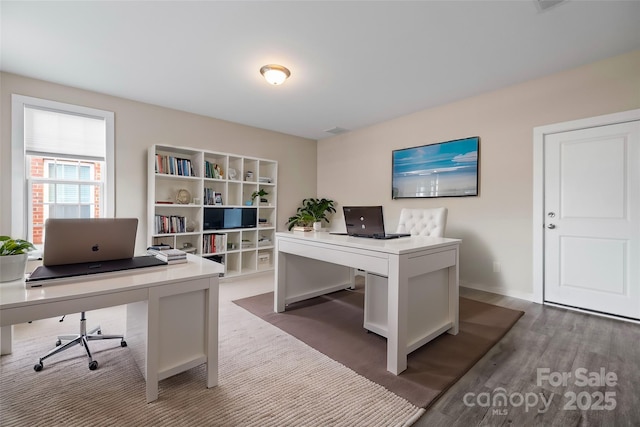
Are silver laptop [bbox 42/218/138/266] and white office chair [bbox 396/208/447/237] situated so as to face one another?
no

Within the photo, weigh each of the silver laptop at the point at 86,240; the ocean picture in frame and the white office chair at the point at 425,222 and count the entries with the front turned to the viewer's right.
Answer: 0

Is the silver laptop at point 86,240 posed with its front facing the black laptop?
no

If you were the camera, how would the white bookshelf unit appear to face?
facing the viewer and to the right of the viewer

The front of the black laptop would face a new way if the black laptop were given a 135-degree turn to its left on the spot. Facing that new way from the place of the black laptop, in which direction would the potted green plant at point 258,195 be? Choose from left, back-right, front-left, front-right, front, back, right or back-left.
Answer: front-right

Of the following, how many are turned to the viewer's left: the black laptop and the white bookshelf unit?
0

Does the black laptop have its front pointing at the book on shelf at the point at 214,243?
no

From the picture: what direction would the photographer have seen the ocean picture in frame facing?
facing the viewer and to the left of the viewer

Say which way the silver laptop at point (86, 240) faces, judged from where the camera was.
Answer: facing away from the viewer and to the left of the viewer

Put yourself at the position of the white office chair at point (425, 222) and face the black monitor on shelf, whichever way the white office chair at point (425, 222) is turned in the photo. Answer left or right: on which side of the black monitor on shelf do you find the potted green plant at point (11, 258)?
left

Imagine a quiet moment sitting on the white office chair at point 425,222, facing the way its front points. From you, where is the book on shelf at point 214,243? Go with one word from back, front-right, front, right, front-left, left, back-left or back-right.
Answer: front-right

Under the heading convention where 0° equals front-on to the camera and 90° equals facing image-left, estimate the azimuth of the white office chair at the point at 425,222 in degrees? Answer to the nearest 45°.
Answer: approximately 45°

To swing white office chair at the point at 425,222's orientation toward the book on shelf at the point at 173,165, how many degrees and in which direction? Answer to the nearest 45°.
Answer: approximately 45° to its right

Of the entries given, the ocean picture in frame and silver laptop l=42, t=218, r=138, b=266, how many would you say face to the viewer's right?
0

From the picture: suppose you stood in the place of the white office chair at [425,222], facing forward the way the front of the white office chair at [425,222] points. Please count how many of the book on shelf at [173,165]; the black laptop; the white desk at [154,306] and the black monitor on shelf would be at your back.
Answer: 0

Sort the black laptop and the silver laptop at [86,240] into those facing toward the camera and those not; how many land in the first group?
0

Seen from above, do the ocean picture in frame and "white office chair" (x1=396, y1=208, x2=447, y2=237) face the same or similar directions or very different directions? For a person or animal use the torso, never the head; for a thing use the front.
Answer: same or similar directions
